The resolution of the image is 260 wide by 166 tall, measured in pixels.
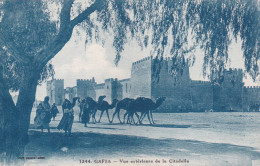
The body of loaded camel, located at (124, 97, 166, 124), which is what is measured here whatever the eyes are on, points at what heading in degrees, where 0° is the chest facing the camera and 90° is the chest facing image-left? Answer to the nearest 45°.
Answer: approximately 270°

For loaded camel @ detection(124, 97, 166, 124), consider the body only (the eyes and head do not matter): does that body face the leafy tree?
no

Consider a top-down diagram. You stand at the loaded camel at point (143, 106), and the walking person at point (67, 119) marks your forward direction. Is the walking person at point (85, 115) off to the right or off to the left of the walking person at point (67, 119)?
right

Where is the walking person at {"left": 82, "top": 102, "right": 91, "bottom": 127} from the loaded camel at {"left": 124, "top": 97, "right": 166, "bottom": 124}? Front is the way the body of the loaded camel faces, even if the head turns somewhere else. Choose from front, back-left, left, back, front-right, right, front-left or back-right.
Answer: back
